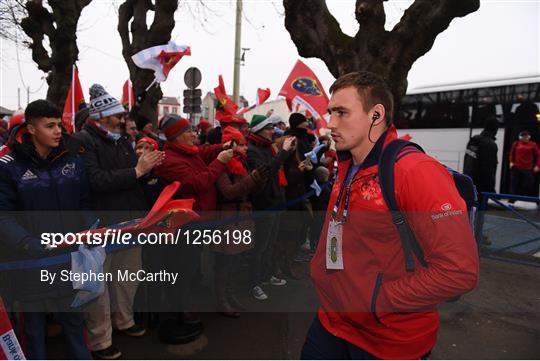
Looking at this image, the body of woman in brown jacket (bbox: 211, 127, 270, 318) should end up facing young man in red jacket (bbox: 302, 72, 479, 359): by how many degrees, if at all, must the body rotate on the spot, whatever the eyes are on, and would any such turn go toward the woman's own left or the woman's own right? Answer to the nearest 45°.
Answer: approximately 90° to the woman's own right

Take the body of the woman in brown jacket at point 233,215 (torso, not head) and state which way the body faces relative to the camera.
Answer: to the viewer's right

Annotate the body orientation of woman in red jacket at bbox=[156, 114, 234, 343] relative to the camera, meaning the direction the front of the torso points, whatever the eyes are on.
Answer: to the viewer's right

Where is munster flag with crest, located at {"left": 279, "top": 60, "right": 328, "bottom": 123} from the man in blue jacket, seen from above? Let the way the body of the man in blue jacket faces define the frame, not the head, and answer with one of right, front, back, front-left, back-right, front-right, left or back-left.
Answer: left

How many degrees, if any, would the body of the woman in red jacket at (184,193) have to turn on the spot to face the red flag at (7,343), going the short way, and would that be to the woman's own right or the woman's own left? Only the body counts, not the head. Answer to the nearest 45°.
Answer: approximately 135° to the woman's own right

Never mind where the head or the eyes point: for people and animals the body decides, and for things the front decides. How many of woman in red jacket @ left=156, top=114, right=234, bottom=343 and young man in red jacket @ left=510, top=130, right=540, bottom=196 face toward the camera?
1

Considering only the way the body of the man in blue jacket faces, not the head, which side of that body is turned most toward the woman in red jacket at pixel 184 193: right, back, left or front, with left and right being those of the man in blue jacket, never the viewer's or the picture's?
left
